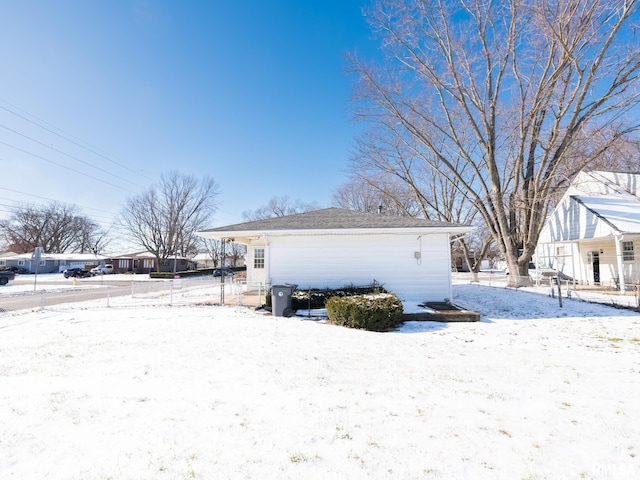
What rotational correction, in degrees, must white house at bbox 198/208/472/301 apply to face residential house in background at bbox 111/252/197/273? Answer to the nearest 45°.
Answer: approximately 45° to its right

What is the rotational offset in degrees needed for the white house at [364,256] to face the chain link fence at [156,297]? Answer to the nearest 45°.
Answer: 0° — it already faces it

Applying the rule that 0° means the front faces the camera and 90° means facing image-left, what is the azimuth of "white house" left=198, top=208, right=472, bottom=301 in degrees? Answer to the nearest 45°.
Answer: approximately 90°

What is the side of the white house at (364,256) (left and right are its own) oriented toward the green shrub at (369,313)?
left

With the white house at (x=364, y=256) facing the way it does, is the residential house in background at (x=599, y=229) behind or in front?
behind

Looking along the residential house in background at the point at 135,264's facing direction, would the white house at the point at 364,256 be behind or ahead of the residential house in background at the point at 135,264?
ahead

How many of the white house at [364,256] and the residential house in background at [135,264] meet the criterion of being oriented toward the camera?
1

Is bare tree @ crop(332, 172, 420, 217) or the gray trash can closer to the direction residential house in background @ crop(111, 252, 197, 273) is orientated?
the gray trash can

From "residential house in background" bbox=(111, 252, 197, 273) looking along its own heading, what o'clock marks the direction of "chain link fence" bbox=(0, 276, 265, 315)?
The chain link fence is roughly at 12 o'clock from the residential house in background.

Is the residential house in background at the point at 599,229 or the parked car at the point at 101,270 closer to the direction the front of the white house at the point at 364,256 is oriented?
the parked car

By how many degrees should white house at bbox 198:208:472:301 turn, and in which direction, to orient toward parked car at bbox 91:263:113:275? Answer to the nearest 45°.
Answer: approximately 45° to its right
